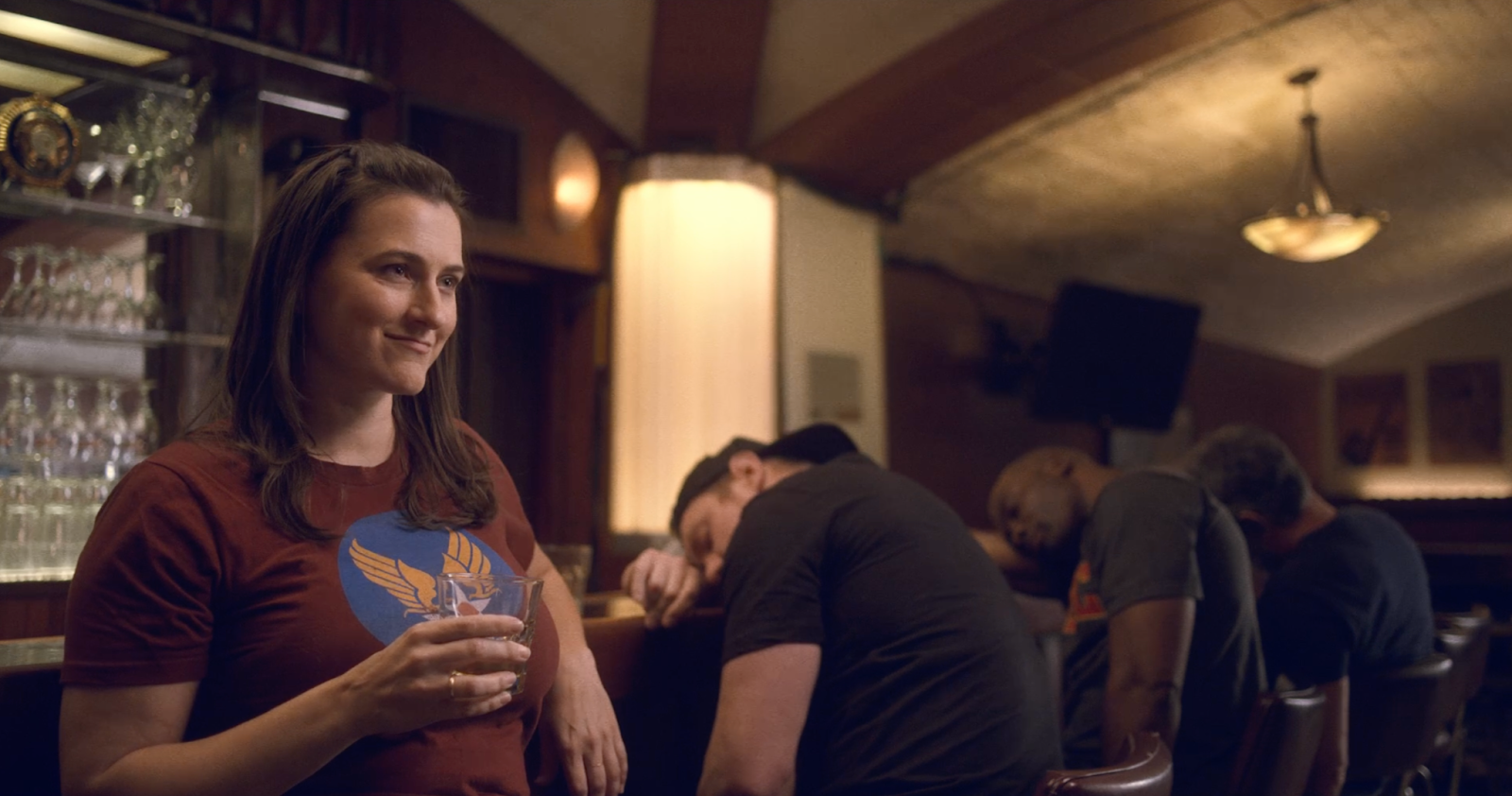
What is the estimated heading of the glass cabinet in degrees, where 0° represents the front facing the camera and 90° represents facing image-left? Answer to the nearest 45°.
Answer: approximately 315°

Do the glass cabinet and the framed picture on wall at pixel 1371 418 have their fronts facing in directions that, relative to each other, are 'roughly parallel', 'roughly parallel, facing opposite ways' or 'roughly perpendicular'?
roughly perpendicular

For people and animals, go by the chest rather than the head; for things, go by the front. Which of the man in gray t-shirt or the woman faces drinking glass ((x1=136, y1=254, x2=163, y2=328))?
the man in gray t-shirt

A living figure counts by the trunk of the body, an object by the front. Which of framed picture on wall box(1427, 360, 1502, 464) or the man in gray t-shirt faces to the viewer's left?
the man in gray t-shirt

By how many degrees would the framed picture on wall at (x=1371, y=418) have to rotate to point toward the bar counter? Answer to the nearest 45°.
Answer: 0° — it already faces it

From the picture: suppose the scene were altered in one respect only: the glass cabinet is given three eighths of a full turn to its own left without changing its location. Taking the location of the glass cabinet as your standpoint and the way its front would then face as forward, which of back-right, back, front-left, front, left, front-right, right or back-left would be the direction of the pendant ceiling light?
right

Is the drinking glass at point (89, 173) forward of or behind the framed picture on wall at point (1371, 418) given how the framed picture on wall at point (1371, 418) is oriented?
forward

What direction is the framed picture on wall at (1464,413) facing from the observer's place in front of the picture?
facing the viewer

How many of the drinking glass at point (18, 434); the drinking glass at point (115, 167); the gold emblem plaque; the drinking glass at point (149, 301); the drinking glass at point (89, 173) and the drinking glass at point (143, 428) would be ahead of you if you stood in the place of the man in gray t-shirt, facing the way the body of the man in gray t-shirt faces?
6

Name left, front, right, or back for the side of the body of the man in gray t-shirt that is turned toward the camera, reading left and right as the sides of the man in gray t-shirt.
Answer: left

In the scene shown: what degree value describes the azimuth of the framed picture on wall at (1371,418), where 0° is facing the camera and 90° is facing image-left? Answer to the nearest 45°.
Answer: approximately 0°

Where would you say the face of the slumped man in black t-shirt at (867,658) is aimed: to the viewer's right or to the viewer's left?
to the viewer's left

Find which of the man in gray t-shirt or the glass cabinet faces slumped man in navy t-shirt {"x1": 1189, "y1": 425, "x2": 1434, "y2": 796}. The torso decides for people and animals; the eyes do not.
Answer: the glass cabinet

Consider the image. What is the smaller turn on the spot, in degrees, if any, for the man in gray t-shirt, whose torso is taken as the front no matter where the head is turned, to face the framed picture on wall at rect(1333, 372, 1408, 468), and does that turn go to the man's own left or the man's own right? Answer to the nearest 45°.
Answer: approximately 90° to the man's own right

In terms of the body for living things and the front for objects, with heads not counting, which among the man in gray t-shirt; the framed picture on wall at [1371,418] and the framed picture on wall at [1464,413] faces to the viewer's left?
the man in gray t-shirt

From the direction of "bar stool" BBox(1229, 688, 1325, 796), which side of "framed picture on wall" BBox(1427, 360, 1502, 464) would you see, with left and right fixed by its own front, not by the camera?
front
